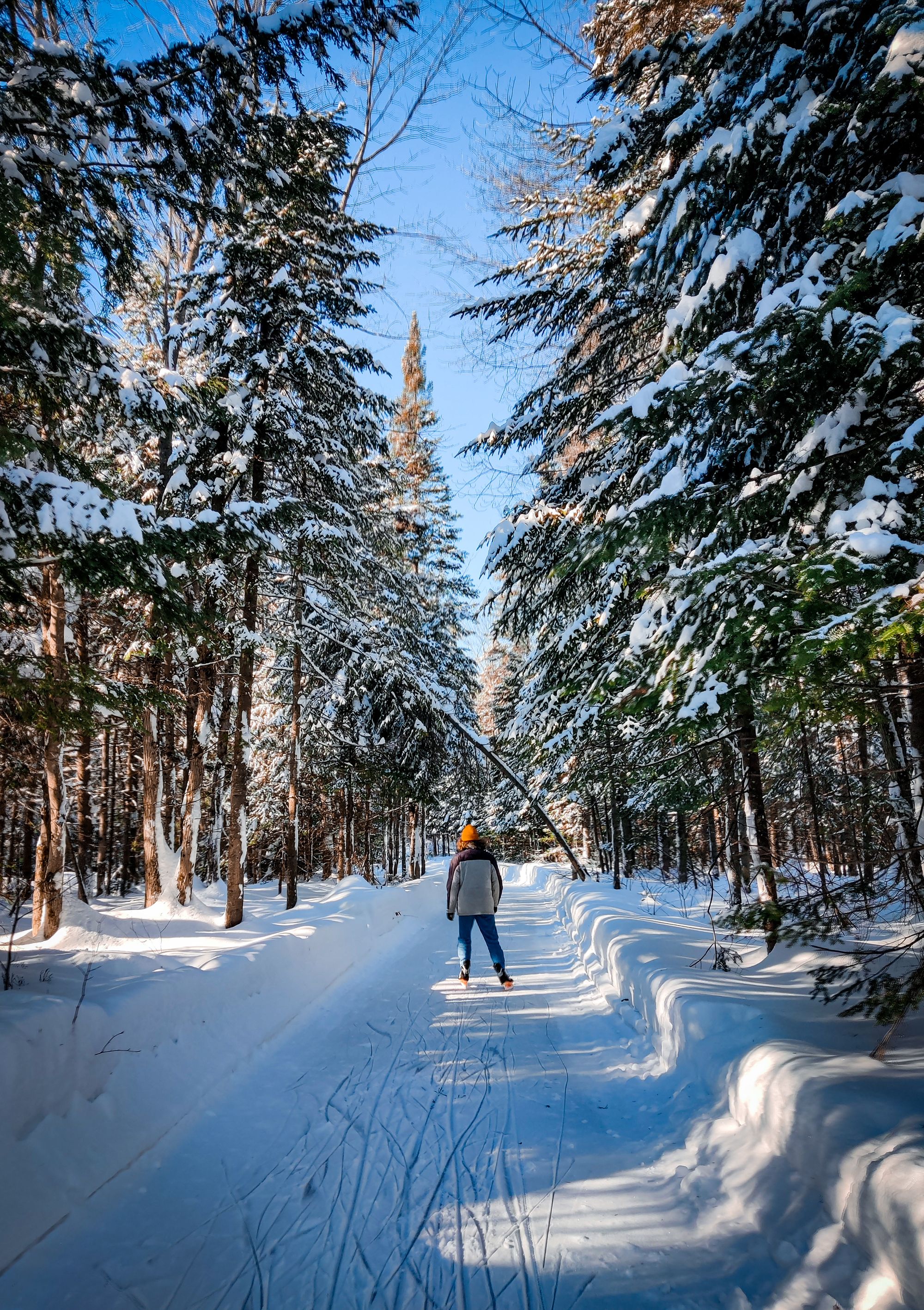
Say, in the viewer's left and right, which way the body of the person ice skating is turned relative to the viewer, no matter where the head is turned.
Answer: facing away from the viewer

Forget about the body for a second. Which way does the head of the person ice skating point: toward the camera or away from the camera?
away from the camera

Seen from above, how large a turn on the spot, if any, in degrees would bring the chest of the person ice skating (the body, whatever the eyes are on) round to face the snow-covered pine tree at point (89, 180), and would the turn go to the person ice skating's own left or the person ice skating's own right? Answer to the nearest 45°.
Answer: approximately 135° to the person ice skating's own left

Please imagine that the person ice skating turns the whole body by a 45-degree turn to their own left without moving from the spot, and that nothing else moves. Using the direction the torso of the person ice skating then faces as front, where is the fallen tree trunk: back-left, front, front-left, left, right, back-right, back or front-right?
front-right

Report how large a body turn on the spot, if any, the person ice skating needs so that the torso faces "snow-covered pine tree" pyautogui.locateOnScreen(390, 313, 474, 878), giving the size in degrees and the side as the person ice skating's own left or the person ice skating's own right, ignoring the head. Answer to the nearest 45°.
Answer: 0° — they already face it
